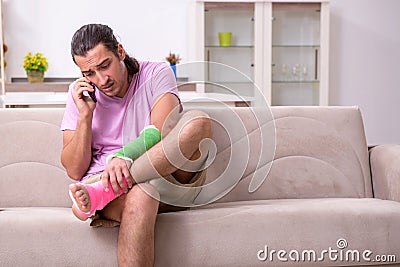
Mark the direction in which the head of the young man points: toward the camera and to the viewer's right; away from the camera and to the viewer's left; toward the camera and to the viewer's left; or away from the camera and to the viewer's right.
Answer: toward the camera and to the viewer's left

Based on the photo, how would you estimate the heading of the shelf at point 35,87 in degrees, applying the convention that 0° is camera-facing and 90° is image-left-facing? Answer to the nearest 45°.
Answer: approximately 0°

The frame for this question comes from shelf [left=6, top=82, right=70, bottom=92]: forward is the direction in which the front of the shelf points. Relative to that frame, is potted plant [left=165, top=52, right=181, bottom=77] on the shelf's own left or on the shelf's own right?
on the shelf's own left

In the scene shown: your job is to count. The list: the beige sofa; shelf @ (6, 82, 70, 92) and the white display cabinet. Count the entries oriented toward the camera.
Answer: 3

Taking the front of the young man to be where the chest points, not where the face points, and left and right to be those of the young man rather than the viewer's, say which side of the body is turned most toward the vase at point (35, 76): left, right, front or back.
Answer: back

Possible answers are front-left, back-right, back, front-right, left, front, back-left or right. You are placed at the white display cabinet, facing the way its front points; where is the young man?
front

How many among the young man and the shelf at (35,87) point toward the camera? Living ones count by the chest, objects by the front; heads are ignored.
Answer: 2

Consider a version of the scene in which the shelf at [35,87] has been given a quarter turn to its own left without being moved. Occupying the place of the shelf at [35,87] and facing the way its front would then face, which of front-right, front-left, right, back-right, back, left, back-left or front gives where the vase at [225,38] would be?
front

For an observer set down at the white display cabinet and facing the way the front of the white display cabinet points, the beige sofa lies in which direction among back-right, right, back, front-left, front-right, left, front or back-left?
front

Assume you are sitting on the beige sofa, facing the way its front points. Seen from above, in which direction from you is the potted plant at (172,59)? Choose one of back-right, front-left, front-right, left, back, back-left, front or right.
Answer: back

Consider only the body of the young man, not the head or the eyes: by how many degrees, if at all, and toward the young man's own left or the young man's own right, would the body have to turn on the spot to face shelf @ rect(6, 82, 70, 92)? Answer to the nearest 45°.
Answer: approximately 180°

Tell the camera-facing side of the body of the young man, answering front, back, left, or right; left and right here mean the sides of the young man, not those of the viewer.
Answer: front

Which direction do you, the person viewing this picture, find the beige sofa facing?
facing the viewer

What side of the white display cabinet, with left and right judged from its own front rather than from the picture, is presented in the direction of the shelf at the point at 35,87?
right
